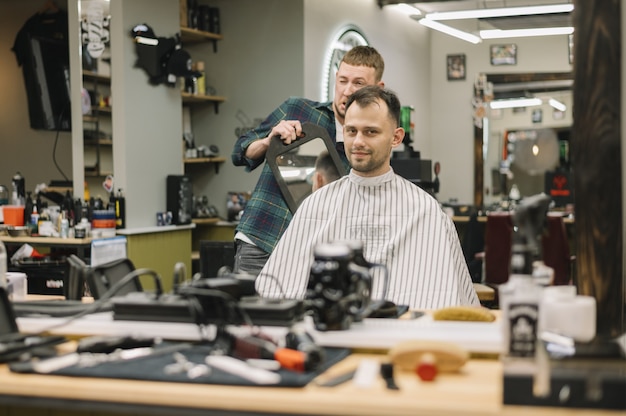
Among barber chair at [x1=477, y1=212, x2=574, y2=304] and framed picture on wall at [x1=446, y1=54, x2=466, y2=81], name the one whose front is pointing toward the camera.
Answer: the framed picture on wall

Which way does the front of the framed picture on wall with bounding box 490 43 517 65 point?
toward the camera

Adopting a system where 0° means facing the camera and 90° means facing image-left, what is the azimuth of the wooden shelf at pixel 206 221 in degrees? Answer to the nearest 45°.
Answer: approximately 0°

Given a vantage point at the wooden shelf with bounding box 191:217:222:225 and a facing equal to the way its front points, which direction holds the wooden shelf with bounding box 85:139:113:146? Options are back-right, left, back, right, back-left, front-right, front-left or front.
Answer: front-right

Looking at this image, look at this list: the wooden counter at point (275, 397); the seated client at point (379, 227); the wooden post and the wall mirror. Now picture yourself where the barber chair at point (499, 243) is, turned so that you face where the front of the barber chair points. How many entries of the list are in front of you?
1

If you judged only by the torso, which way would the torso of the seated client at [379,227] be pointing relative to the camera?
toward the camera

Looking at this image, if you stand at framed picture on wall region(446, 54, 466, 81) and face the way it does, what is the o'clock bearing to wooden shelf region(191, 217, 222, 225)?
The wooden shelf is roughly at 1 o'clock from the framed picture on wall.

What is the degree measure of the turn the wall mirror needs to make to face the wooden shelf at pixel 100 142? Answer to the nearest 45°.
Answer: approximately 45° to its right

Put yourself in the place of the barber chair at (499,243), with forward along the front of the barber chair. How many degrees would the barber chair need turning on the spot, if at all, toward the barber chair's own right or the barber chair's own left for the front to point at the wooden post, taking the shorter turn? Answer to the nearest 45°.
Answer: approximately 180°

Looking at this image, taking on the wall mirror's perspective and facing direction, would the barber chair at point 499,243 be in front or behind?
in front

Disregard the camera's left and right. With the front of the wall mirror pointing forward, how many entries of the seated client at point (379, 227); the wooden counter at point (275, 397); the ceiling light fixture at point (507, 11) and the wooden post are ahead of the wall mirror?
4

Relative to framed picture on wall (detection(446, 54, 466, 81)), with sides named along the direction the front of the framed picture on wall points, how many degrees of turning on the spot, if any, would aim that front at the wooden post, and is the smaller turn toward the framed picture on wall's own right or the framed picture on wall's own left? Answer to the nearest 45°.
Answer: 0° — it already faces it

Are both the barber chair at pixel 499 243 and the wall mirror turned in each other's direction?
yes

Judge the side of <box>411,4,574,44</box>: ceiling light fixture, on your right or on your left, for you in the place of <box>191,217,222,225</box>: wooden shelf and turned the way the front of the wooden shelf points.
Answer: on your left

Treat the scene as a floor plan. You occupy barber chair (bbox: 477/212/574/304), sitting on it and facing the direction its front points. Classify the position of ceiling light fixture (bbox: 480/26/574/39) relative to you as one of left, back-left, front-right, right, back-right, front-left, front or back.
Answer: front

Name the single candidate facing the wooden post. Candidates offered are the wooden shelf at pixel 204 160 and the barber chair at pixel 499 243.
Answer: the wooden shelf

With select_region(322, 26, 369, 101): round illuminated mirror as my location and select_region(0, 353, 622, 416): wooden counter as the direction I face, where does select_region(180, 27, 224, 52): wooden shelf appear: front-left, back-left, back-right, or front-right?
front-right
